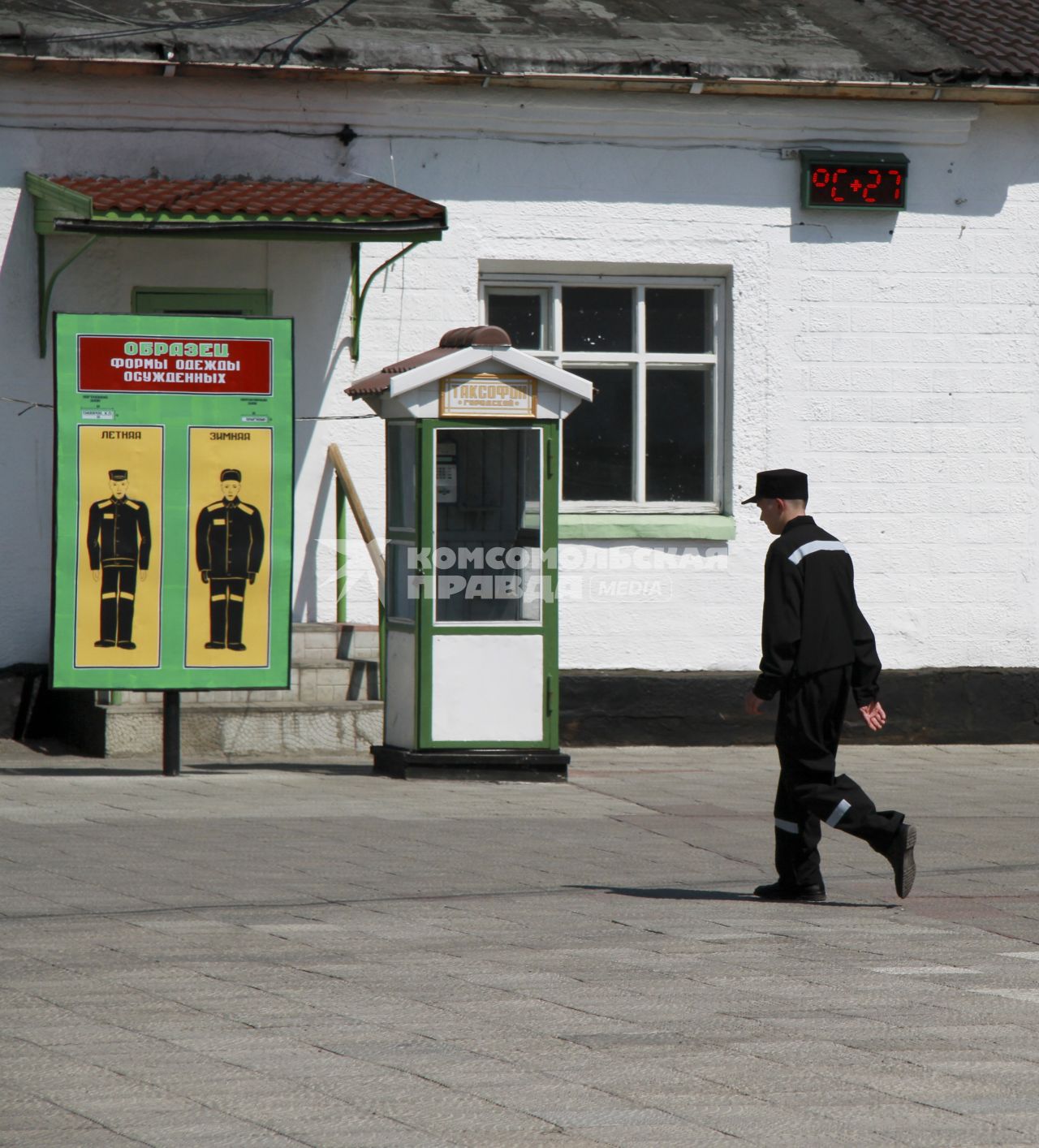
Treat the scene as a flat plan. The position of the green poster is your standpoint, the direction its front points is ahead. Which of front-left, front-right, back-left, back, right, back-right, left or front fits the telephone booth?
left

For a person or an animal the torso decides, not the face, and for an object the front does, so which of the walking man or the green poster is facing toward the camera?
the green poster

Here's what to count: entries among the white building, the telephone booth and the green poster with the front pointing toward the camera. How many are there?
3

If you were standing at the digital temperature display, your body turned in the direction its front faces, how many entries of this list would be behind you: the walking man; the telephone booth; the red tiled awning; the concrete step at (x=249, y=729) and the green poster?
0

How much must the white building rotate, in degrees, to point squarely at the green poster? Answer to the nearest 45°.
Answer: approximately 45° to its right

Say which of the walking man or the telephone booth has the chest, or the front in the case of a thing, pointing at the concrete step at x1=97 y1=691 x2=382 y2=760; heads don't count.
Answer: the walking man

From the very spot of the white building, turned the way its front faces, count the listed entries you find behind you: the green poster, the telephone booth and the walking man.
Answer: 0

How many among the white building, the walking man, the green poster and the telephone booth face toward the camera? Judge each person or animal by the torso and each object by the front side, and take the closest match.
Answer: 3

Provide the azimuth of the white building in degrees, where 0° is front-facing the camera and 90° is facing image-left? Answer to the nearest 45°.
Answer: approximately 0°

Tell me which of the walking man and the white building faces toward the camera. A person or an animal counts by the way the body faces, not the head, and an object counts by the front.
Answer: the white building

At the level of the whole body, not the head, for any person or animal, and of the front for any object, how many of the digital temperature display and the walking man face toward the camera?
1

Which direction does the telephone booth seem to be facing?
toward the camera

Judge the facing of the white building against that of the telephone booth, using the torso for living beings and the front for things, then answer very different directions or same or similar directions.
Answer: same or similar directions

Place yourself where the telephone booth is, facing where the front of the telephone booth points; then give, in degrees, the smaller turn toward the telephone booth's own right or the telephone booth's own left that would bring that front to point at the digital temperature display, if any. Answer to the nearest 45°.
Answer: approximately 135° to the telephone booth's own left

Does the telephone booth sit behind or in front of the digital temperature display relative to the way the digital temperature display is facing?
in front

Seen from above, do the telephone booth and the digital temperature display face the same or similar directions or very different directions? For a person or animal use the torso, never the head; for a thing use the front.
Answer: same or similar directions

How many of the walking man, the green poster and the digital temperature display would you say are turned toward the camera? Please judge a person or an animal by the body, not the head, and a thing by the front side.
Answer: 2
